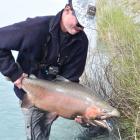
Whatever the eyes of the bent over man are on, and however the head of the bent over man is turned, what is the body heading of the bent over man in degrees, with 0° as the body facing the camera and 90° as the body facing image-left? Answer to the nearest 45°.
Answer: approximately 315°

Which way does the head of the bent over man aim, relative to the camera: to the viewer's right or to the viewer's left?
to the viewer's right

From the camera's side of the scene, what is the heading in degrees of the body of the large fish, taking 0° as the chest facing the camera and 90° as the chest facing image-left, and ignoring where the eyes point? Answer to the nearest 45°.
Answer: approximately 270°
